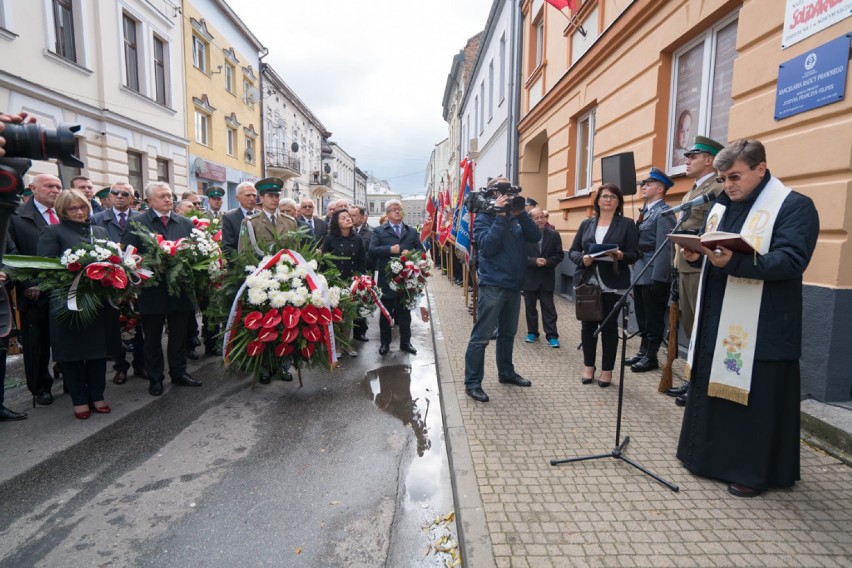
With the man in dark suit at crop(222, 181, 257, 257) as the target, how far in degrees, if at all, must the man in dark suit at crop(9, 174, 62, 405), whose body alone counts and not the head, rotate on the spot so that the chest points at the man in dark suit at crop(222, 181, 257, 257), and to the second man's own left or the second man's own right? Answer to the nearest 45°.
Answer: approximately 45° to the second man's own left

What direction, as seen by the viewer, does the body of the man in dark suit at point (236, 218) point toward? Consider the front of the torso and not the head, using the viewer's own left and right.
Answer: facing the viewer and to the right of the viewer

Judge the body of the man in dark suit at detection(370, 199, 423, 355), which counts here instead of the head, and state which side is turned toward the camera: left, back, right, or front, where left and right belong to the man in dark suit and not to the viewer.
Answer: front

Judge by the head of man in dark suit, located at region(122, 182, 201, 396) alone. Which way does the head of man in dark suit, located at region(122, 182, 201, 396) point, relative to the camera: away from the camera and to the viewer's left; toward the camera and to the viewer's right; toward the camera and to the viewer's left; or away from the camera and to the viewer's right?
toward the camera and to the viewer's right

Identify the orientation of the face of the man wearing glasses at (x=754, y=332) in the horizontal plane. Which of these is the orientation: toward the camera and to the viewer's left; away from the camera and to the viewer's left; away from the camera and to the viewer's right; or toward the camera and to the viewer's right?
toward the camera and to the viewer's left

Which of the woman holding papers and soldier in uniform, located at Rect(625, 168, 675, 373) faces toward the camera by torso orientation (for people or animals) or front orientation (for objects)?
the woman holding papers

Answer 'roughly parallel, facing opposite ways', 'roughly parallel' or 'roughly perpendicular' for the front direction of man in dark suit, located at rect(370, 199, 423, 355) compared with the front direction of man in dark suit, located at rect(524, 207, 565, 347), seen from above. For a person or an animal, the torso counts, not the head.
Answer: roughly parallel

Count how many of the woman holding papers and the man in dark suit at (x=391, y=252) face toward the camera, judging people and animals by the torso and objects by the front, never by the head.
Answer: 2

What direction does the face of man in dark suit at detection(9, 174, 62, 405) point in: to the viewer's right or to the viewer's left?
to the viewer's right

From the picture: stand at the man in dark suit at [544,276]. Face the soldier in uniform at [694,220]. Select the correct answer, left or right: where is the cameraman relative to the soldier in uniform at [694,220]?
right

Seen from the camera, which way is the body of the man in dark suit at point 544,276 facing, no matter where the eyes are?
toward the camera

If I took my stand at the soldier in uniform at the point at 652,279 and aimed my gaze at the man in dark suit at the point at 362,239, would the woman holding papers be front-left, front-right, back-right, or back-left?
front-left

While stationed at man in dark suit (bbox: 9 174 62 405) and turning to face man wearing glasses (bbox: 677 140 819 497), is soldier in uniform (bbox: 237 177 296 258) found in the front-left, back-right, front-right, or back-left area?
front-left

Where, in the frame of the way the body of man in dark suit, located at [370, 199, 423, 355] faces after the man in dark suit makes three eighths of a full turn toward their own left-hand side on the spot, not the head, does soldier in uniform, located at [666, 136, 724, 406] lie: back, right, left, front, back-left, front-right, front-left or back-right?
right

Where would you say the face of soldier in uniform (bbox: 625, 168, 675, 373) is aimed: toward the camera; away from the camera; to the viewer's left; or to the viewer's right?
to the viewer's left
